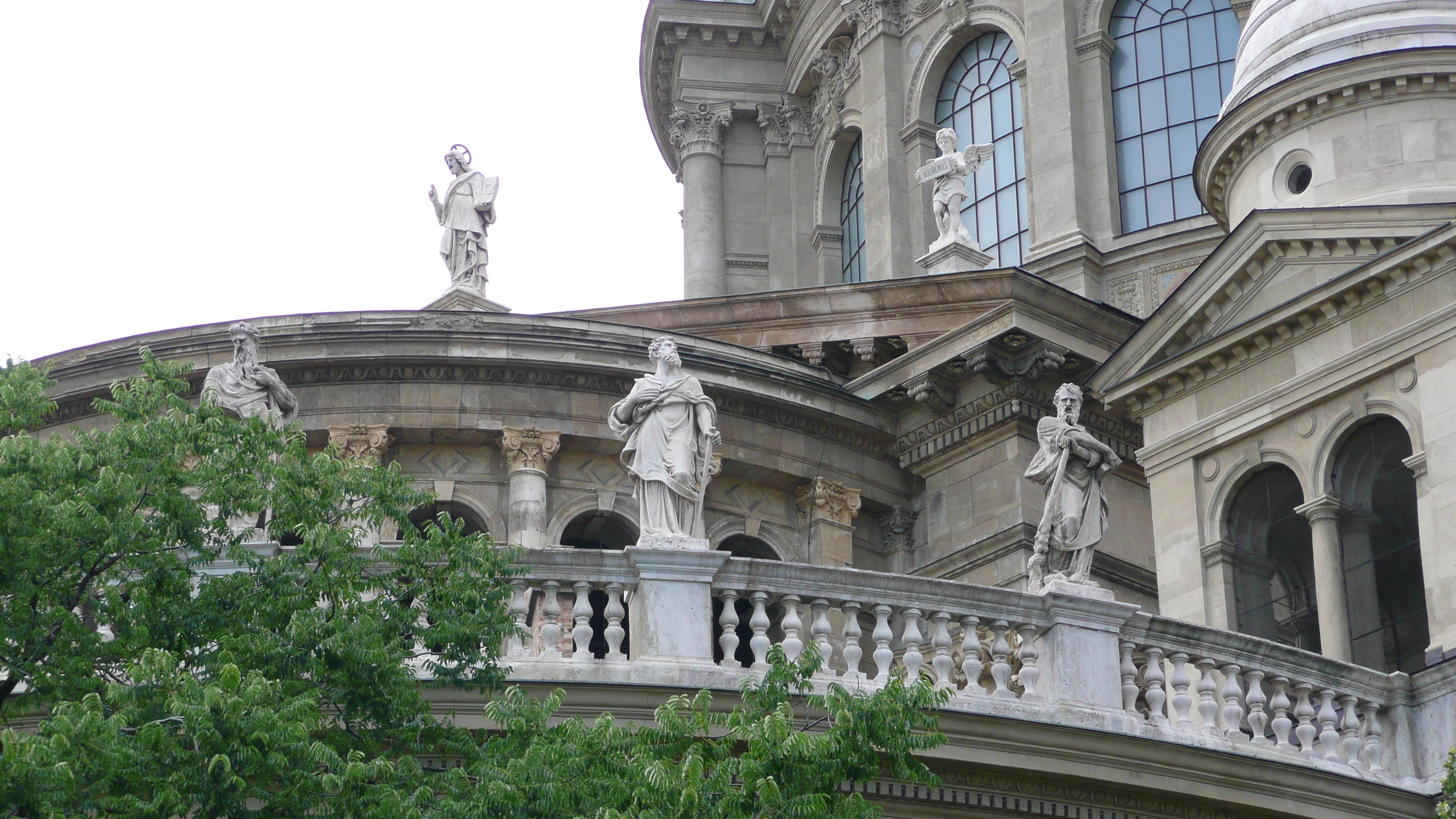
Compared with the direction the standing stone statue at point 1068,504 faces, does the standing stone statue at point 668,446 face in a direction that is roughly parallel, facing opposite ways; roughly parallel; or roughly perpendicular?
roughly parallel

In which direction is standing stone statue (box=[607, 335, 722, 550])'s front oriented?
toward the camera

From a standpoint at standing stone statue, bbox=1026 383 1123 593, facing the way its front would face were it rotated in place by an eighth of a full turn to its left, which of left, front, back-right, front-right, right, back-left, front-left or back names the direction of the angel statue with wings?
back-left

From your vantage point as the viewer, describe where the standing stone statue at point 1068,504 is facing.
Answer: facing the viewer

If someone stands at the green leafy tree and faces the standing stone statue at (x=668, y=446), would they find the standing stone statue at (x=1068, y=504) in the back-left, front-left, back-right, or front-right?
front-right

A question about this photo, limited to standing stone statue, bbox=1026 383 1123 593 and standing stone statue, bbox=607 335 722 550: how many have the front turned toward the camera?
2

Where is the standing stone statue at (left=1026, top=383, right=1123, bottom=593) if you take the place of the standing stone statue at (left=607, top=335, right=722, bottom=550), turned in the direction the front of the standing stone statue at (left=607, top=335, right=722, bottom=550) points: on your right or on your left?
on your left

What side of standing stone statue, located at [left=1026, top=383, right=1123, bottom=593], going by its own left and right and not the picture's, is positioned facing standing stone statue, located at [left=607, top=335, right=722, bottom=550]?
right

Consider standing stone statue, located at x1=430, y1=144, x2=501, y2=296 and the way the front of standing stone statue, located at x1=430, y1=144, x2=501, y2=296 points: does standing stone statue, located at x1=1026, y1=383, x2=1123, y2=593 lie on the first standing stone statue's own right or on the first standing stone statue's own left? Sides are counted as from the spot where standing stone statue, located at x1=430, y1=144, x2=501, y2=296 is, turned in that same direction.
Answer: on the first standing stone statue's own left

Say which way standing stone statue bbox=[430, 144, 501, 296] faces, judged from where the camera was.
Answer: facing the viewer and to the left of the viewer
